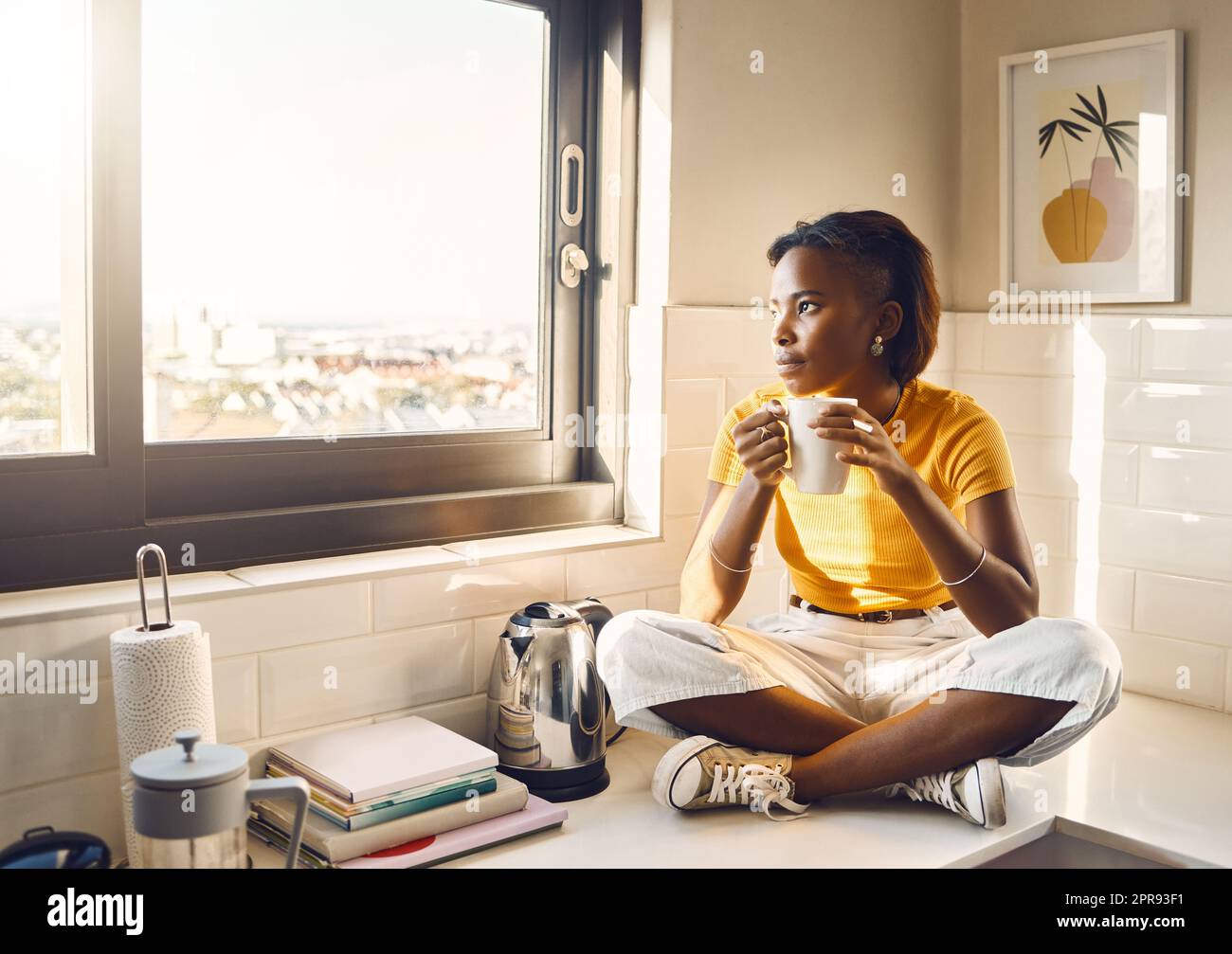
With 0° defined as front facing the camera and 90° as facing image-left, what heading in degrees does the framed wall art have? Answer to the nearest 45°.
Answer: approximately 45°
